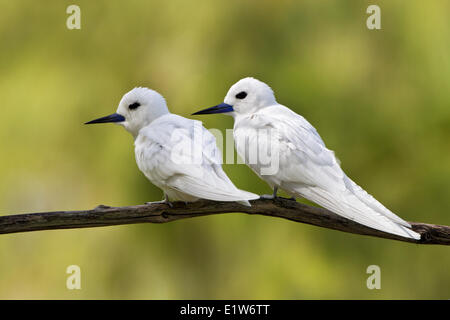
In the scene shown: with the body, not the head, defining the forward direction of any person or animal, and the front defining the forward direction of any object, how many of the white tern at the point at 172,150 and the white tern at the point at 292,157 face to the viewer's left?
2

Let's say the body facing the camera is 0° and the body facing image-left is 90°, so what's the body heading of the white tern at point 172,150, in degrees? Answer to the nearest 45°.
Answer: approximately 90°

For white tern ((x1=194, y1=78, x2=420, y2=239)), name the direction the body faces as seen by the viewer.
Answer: to the viewer's left
